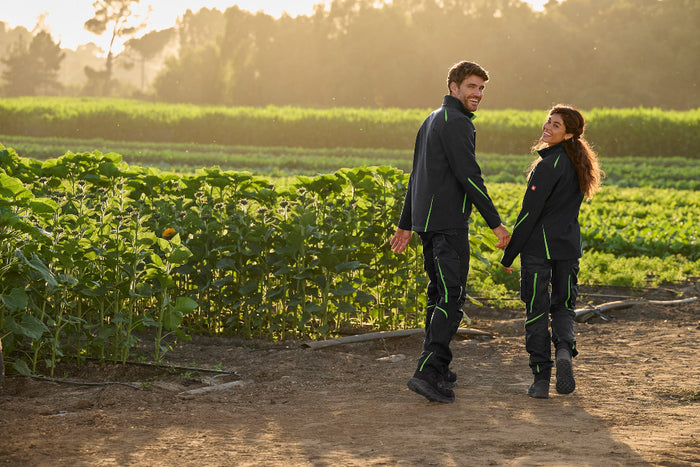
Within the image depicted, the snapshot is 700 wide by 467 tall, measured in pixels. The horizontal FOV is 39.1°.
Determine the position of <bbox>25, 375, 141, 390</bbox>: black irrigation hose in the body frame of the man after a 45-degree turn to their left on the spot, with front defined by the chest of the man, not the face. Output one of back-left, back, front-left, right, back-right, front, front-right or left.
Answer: left

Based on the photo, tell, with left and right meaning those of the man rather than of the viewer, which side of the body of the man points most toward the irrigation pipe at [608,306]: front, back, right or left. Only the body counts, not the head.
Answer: front

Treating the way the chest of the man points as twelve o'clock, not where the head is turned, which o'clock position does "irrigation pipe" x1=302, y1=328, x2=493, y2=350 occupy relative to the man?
The irrigation pipe is roughly at 10 o'clock from the man.

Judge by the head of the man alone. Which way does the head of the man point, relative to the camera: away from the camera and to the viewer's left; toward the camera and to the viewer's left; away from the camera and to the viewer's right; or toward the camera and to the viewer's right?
toward the camera and to the viewer's right

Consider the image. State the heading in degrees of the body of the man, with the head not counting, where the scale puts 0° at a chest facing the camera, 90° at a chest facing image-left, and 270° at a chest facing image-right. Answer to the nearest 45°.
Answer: approximately 225°
